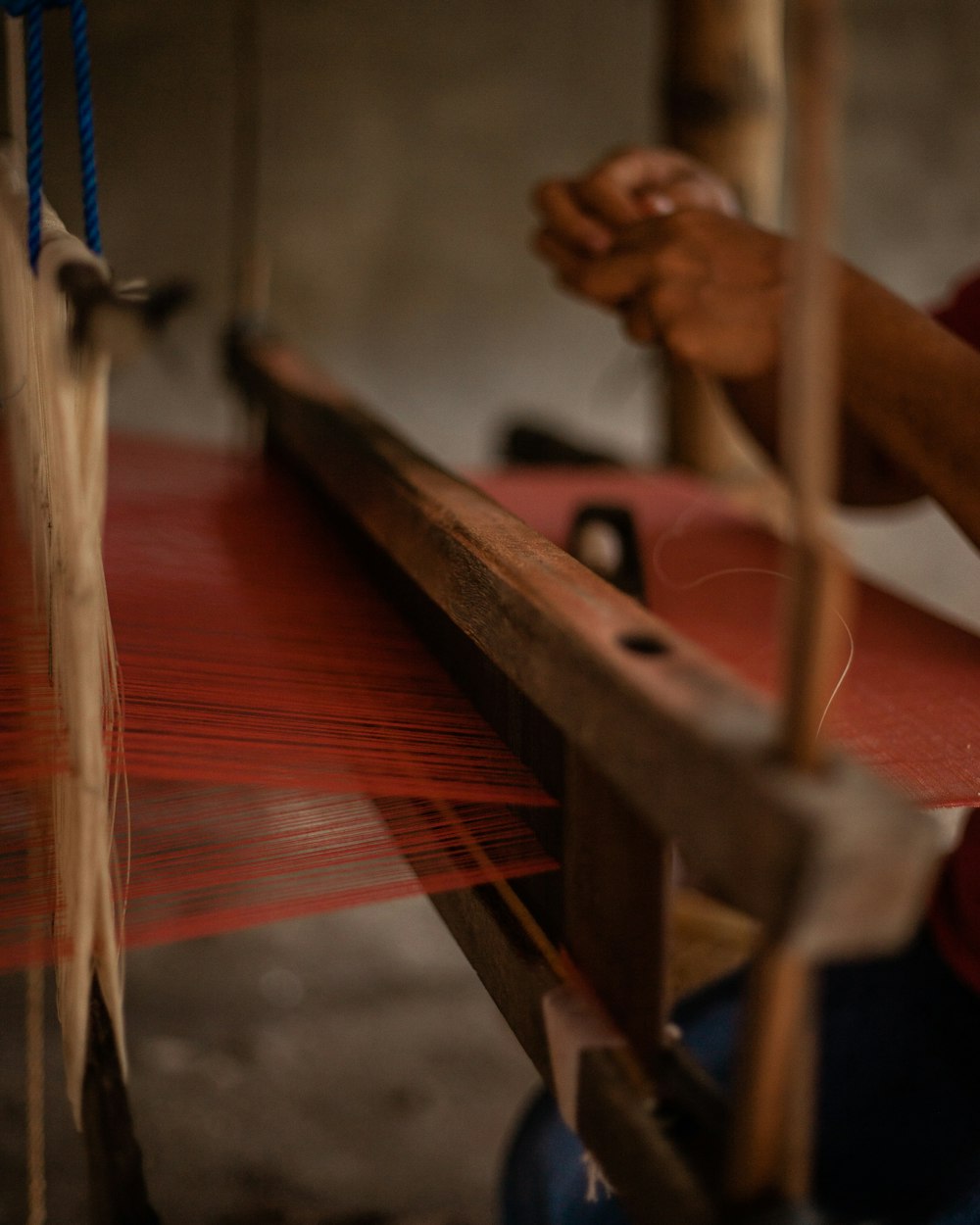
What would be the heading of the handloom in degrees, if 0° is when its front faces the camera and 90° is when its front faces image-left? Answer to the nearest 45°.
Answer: approximately 270°
